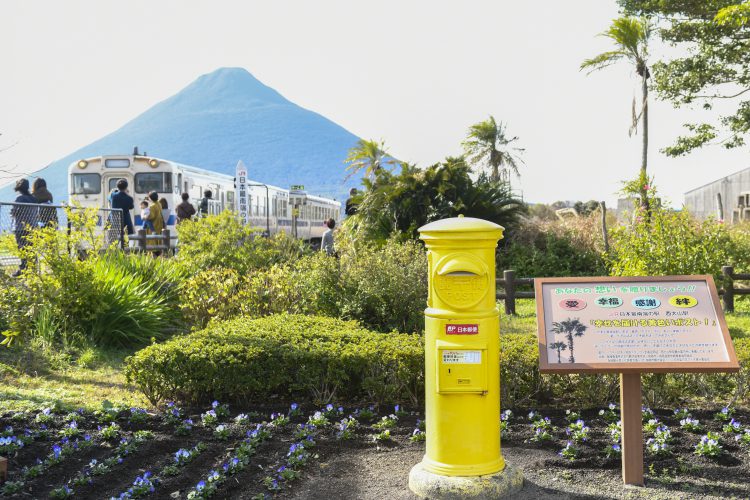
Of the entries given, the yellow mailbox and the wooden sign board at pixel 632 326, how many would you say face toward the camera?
2

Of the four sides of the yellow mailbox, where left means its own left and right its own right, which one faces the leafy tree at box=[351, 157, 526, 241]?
back

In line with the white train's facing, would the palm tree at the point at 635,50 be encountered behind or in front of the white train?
behind

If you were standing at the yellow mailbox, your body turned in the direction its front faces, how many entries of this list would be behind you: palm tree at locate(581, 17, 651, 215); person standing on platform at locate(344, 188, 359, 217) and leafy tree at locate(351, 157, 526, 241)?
3

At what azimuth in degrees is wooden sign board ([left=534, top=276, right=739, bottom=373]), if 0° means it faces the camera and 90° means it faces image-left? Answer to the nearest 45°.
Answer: approximately 0°

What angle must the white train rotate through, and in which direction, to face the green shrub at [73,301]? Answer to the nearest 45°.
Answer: approximately 45° to its left

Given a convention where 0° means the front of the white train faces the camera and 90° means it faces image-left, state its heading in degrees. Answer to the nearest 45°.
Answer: approximately 45°

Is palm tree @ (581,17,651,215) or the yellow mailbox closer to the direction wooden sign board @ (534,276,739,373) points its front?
the yellow mailbox

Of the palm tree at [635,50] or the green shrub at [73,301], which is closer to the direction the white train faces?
the green shrub

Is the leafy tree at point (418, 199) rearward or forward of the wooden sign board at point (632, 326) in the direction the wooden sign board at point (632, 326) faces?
rearward
